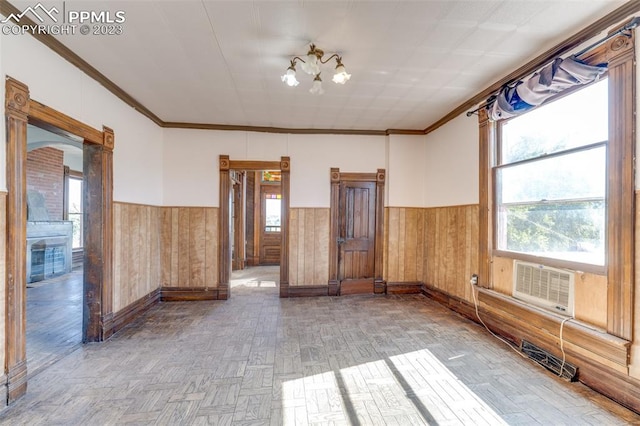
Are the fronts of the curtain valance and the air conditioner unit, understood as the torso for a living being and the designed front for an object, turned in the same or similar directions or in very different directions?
same or similar directions

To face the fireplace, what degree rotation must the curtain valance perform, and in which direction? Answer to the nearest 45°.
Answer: approximately 45° to its right

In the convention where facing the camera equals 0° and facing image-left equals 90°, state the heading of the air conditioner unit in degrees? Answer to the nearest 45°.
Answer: approximately 45°

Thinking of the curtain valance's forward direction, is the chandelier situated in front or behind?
in front

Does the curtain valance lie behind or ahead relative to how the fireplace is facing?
ahead

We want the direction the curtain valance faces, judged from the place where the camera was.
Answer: facing the viewer and to the left of the viewer

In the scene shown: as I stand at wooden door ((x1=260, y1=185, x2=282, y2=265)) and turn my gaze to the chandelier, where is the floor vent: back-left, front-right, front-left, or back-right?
front-left

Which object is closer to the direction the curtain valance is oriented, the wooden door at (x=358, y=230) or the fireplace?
the fireplace

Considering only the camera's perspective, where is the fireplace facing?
facing the viewer and to the right of the viewer

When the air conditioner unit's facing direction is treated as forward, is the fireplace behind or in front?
in front

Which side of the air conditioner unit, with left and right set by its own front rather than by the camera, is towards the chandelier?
front

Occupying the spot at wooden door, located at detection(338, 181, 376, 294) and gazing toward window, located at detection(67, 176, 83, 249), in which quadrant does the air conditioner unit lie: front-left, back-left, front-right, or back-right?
back-left
